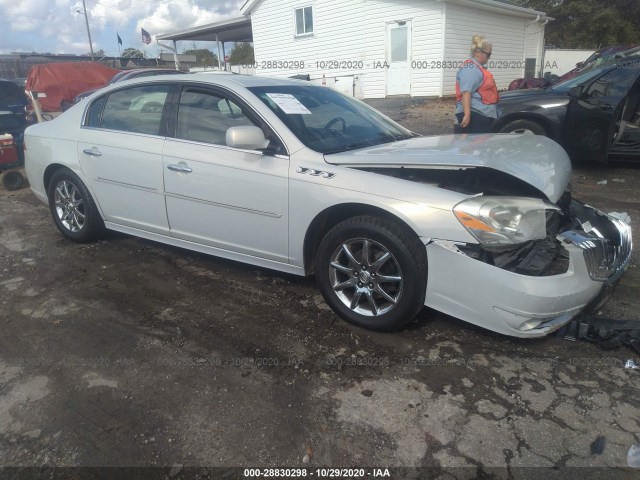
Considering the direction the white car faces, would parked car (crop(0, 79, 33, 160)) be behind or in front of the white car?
behind

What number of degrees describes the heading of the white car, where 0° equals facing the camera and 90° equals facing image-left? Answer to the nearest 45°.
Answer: approximately 315°

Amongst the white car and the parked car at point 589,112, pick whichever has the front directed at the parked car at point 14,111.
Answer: the parked car at point 589,112

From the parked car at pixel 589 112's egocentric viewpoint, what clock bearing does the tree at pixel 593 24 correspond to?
The tree is roughly at 3 o'clock from the parked car.

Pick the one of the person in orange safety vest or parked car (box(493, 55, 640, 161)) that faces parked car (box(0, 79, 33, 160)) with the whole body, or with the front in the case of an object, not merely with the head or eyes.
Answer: parked car (box(493, 55, 640, 161))

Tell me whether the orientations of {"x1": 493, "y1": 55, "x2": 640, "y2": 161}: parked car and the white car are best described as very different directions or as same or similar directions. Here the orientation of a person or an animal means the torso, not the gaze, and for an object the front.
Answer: very different directions

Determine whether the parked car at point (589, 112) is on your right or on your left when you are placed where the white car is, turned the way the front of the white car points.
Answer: on your left

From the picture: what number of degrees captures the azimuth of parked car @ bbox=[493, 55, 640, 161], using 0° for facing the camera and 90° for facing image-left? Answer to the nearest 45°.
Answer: approximately 90°

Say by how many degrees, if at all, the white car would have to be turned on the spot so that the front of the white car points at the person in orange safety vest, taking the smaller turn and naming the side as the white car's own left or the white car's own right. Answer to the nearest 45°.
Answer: approximately 90° to the white car's own left

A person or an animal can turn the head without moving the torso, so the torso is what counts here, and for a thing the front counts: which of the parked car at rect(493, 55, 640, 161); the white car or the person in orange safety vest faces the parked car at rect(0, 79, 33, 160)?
the parked car at rect(493, 55, 640, 161)

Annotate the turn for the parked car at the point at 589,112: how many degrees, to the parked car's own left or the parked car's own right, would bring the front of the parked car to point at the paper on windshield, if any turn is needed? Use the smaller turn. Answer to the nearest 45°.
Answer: approximately 45° to the parked car's own left
